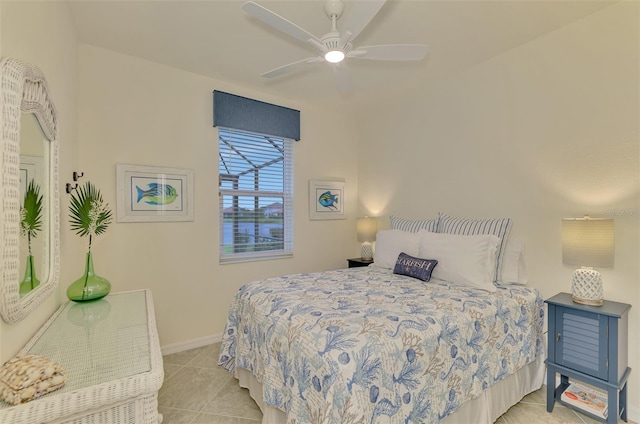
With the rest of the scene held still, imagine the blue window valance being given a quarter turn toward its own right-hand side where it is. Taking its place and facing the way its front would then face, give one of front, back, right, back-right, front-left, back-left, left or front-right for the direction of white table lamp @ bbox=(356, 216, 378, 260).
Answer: back-left

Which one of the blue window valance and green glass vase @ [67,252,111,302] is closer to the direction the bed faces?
the green glass vase

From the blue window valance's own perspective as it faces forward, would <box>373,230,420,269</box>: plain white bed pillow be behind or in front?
in front

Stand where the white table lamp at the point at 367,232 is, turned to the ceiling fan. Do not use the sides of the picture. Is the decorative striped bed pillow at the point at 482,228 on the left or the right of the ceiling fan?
left

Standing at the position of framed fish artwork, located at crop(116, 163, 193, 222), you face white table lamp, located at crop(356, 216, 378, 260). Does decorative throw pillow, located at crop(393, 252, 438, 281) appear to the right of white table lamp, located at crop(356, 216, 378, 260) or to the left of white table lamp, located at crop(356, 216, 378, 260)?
right

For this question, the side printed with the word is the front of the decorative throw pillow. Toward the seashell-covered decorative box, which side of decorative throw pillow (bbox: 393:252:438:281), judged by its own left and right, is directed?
front

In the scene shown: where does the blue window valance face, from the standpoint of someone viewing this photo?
facing the viewer and to the right of the viewer

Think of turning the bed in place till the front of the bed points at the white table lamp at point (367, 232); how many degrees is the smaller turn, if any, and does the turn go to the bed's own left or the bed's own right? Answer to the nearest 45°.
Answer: approximately 135° to the bed's own right

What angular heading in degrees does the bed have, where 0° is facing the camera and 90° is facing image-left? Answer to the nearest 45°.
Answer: approximately 45°

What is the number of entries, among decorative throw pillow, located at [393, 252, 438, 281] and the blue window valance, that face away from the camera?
0

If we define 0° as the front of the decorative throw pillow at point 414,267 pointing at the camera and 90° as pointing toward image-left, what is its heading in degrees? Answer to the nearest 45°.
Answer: approximately 45°

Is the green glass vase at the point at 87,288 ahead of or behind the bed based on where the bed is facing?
ahead

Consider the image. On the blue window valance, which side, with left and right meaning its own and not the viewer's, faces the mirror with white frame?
right
